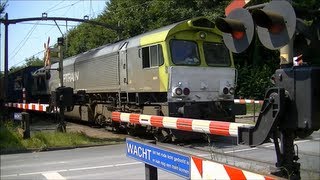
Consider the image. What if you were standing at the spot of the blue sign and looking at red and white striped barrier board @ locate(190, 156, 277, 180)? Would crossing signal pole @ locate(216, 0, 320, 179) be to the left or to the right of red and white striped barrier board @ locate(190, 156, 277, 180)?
left

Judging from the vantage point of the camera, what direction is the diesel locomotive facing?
facing the viewer and to the right of the viewer

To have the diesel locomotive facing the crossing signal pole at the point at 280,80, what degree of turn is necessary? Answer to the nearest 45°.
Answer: approximately 45° to its right

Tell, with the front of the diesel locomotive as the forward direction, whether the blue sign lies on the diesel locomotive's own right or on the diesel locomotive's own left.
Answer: on the diesel locomotive's own right

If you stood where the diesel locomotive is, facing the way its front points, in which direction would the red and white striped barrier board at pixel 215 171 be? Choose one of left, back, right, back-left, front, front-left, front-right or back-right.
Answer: front-right

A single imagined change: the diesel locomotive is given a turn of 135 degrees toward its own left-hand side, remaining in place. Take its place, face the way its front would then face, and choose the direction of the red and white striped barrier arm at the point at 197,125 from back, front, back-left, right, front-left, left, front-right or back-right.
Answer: back
